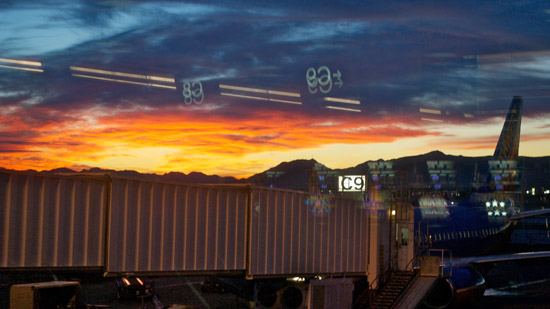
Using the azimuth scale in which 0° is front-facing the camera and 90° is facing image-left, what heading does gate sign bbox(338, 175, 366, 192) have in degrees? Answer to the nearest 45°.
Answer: approximately 0°
